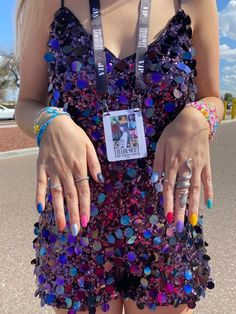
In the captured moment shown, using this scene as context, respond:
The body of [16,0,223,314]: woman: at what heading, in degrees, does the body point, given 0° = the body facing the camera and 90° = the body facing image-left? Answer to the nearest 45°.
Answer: approximately 0°
